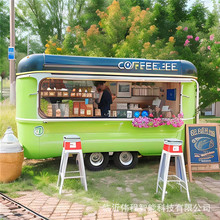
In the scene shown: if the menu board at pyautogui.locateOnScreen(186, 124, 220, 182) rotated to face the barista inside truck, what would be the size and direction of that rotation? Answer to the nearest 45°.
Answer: approximately 90° to its right

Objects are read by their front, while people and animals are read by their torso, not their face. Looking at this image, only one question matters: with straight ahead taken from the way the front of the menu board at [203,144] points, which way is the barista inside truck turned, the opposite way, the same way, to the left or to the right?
to the right

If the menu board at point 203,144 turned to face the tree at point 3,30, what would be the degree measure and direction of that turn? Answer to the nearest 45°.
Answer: approximately 135° to its right

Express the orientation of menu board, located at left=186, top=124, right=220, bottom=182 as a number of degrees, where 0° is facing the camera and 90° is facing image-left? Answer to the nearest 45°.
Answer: approximately 0°

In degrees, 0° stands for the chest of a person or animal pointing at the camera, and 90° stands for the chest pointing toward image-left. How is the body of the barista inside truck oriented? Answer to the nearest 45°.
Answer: approximately 90°

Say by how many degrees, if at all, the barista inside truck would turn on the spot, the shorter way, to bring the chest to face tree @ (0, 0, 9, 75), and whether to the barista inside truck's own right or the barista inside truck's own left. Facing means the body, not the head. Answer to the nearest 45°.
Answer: approximately 45° to the barista inside truck's own right

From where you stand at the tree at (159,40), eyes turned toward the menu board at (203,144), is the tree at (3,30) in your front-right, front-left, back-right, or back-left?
back-right

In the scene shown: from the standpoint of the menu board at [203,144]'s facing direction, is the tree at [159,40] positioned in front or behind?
behind
